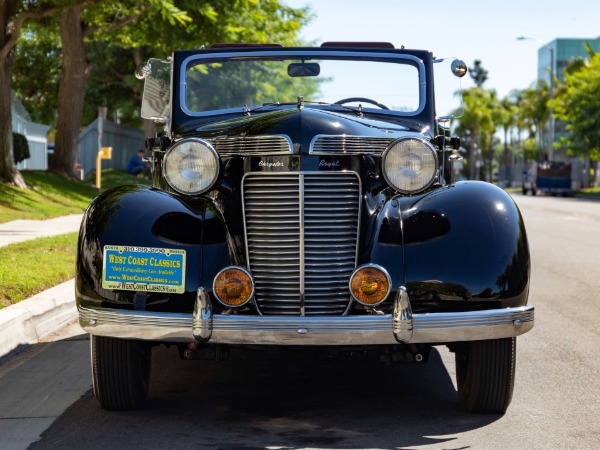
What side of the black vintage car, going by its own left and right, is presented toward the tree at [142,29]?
back

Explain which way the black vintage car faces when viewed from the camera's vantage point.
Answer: facing the viewer

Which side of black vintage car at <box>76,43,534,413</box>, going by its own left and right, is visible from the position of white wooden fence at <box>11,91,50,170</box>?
back

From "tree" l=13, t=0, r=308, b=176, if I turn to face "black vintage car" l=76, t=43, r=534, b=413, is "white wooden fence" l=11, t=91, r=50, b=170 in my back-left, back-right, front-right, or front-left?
back-right
